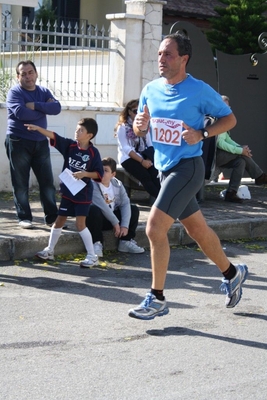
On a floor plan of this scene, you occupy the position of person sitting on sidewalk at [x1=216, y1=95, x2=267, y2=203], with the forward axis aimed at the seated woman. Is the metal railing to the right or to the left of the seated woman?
right

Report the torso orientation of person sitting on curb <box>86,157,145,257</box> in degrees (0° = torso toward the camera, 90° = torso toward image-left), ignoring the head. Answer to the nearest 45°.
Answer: approximately 0°

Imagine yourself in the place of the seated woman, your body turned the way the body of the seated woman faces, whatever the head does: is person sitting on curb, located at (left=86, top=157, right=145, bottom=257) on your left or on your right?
on your right

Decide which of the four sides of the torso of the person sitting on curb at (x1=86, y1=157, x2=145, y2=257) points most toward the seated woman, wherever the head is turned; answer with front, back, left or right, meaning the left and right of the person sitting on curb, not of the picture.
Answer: back

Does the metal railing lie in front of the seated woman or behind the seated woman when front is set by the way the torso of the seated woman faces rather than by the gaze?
behind

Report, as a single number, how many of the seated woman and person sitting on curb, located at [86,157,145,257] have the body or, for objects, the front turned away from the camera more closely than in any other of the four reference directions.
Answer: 0

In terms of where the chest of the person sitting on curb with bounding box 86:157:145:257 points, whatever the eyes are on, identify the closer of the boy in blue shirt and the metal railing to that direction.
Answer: the boy in blue shirt

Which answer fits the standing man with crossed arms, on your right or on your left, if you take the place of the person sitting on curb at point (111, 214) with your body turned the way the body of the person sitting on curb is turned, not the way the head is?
on your right

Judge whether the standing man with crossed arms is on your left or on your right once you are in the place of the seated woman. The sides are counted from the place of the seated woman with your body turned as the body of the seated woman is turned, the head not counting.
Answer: on your right

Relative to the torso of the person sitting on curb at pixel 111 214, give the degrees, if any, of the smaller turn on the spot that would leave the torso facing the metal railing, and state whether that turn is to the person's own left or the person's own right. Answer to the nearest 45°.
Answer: approximately 180°
